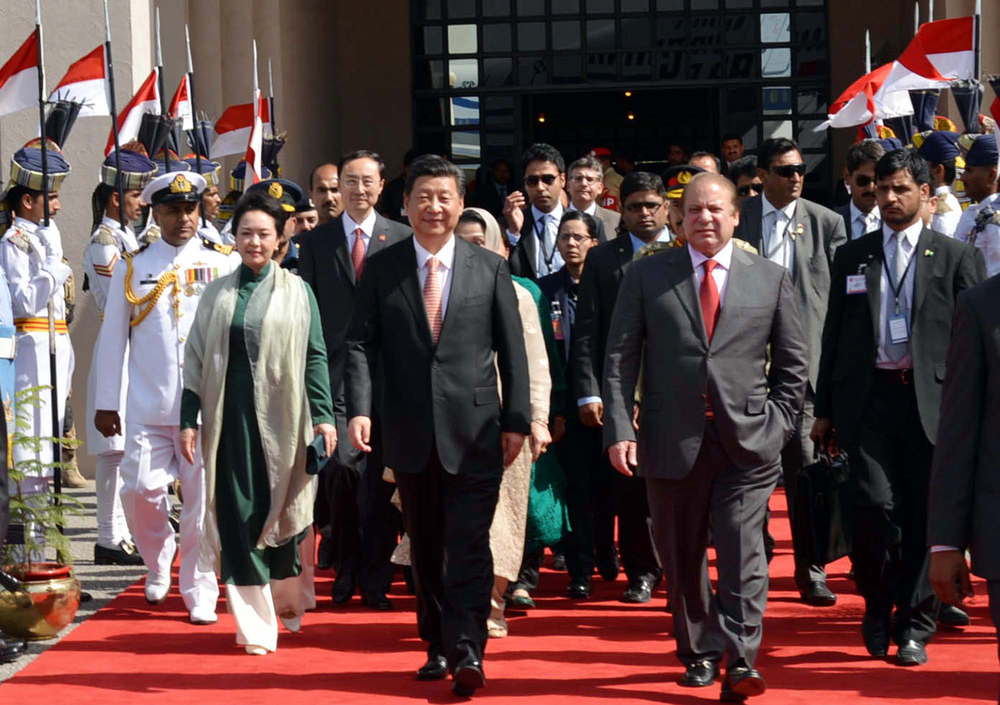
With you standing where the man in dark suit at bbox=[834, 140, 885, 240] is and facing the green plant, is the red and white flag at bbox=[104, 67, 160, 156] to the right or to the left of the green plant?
right

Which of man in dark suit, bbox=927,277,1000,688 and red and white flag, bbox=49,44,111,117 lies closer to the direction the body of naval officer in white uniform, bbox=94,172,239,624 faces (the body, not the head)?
the man in dark suit

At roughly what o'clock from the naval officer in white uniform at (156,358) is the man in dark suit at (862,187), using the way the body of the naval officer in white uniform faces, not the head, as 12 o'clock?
The man in dark suit is roughly at 9 o'clock from the naval officer in white uniform.

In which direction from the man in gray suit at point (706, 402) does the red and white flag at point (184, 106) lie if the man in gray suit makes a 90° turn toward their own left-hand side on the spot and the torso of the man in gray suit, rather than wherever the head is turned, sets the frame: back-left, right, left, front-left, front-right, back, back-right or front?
back-left

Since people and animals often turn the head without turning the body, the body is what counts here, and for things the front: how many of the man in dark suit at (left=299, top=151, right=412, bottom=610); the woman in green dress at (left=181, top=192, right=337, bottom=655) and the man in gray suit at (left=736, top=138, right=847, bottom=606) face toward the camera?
3

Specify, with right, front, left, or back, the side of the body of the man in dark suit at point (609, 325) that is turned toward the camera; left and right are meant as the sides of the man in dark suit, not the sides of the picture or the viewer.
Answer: front

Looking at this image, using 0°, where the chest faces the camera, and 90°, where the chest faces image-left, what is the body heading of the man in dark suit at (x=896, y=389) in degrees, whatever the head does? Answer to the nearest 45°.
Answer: approximately 0°

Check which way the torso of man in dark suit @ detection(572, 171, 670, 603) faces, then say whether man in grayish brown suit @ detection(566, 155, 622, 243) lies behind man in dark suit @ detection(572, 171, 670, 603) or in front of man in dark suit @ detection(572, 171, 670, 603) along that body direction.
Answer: behind

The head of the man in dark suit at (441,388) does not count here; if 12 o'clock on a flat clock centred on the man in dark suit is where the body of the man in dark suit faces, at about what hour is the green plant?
The green plant is roughly at 4 o'clock from the man in dark suit.

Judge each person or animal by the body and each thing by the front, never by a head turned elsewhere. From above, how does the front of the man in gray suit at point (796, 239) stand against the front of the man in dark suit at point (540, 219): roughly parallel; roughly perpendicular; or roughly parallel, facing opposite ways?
roughly parallel

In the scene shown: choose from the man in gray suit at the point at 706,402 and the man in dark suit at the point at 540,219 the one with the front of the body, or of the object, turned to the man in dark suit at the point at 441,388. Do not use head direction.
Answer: the man in dark suit at the point at 540,219

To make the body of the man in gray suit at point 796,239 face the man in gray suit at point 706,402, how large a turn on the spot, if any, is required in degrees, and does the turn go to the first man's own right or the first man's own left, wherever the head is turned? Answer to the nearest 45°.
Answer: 0° — they already face them

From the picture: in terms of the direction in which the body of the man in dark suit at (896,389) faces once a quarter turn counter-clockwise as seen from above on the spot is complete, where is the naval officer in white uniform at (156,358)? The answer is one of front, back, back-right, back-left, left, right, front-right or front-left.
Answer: back

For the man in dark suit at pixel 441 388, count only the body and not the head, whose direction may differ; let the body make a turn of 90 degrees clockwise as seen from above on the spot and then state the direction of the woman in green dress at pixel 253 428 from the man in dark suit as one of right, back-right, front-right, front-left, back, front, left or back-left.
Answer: front-right

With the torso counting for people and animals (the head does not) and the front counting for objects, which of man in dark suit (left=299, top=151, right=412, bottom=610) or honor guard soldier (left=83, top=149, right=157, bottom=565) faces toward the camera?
the man in dark suit
